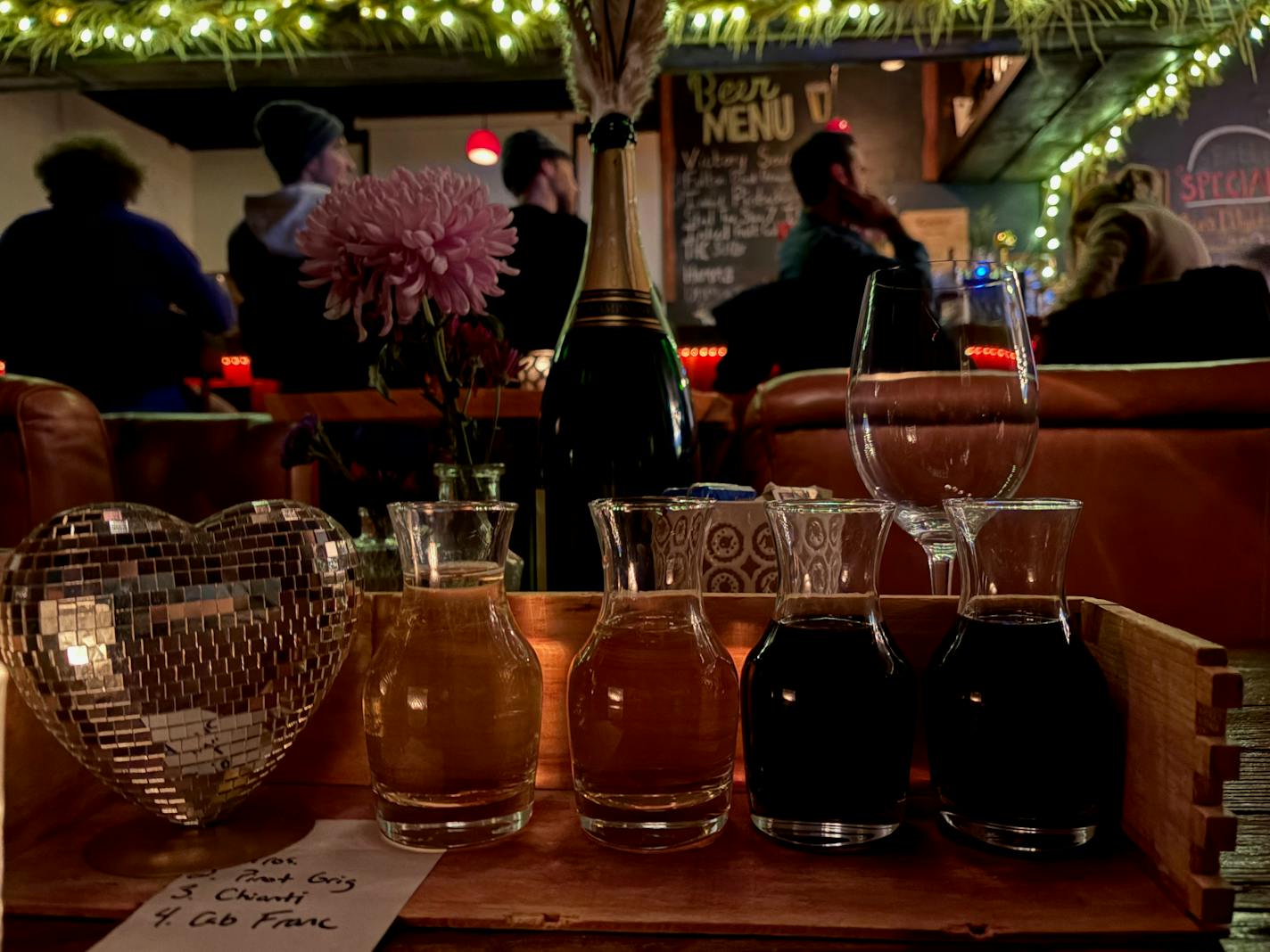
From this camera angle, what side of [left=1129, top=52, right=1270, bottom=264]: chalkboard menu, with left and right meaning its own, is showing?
front

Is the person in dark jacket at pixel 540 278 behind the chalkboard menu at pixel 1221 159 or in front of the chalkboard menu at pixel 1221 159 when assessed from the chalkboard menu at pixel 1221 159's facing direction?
in front

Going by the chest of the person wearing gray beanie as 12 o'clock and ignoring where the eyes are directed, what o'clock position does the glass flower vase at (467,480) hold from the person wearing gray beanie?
The glass flower vase is roughly at 3 o'clock from the person wearing gray beanie.

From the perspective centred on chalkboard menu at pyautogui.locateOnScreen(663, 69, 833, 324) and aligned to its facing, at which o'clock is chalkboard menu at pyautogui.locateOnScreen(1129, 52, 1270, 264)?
chalkboard menu at pyautogui.locateOnScreen(1129, 52, 1270, 264) is roughly at 9 o'clock from chalkboard menu at pyautogui.locateOnScreen(663, 69, 833, 324).

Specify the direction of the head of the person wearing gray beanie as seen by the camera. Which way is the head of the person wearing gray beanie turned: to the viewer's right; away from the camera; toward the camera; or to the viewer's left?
to the viewer's right

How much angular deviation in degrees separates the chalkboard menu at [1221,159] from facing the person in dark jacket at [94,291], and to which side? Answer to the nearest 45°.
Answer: approximately 45° to its right

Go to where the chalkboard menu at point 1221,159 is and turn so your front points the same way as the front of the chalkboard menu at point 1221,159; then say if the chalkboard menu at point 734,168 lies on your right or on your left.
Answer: on your right

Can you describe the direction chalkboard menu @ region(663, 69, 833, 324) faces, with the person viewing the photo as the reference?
facing the viewer

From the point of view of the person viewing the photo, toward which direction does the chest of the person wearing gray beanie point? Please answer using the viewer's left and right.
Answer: facing to the right of the viewer

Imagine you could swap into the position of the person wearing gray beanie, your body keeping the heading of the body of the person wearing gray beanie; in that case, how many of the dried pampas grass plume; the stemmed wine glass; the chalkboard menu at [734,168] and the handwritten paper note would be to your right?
3

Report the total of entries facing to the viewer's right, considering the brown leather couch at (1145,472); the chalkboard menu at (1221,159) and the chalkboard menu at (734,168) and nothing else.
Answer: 0

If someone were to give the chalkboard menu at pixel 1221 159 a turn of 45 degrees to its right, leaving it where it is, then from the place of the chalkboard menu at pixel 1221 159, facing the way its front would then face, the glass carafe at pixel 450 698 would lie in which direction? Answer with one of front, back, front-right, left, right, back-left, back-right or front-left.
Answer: front-left

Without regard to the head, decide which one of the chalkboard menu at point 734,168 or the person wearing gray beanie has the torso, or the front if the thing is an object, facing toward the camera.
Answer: the chalkboard menu

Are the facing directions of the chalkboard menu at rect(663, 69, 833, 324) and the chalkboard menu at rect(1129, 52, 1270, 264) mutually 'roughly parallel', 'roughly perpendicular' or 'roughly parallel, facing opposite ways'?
roughly parallel
